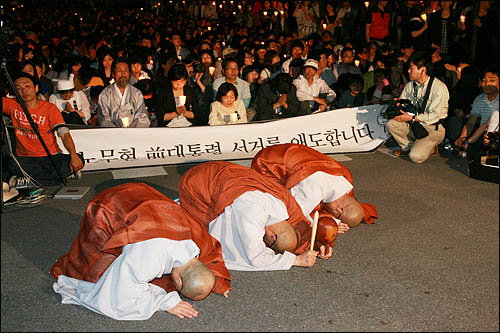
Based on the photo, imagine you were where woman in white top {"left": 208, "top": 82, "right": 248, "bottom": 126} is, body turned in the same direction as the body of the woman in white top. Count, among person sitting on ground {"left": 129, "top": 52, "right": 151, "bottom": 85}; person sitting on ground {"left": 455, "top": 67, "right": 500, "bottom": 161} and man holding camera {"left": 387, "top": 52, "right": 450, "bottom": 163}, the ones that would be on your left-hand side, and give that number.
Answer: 2

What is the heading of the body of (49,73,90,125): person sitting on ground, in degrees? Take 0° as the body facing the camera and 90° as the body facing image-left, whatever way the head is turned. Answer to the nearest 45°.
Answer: approximately 0°

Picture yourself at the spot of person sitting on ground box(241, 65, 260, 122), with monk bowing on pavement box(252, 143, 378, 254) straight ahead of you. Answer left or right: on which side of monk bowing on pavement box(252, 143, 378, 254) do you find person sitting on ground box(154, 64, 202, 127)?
right

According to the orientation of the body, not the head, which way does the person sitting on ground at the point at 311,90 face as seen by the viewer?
toward the camera

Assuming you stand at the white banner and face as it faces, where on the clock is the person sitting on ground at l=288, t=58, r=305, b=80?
The person sitting on ground is roughly at 7 o'clock from the white banner.

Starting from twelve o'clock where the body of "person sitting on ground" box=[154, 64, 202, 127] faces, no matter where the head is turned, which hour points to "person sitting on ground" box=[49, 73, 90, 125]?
"person sitting on ground" box=[49, 73, 90, 125] is roughly at 3 o'clock from "person sitting on ground" box=[154, 64, 202, 127].

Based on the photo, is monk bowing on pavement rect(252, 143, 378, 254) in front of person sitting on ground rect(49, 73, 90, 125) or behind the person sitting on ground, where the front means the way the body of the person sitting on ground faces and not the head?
in front

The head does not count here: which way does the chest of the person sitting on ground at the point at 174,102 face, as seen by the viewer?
toward the camera

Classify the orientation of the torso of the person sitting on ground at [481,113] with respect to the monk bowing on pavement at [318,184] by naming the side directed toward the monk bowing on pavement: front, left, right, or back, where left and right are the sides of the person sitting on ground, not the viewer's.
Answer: front
